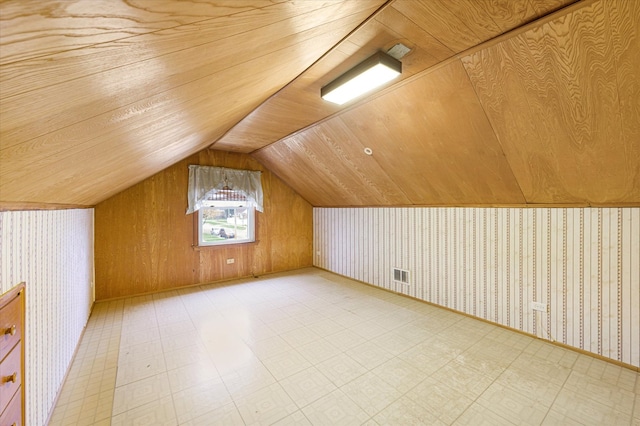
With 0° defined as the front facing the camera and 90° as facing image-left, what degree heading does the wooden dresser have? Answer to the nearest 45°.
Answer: approximately 270°

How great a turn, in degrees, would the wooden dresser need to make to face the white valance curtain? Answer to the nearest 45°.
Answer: approximately 45° to its left
